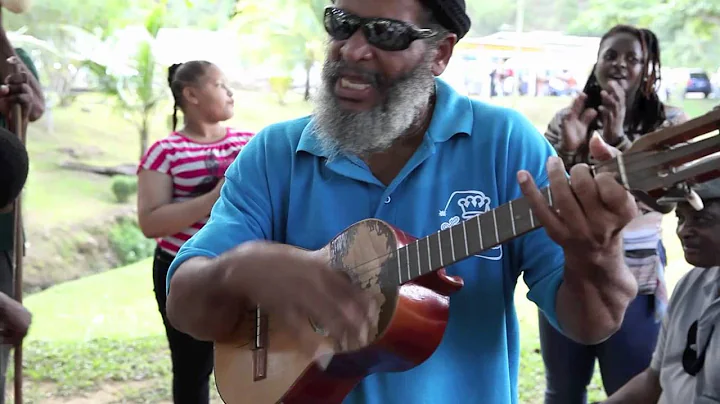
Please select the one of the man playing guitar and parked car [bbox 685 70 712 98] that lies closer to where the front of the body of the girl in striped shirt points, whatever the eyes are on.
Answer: the man playing guitar

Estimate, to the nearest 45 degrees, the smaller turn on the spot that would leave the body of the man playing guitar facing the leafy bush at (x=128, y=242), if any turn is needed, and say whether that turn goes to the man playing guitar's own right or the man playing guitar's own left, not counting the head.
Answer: approximately 135° to the man playing guitar's own right

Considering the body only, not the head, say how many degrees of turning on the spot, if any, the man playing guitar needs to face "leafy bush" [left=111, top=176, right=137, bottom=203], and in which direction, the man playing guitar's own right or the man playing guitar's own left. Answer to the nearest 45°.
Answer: approximately 135° to the man playing guitar's own right

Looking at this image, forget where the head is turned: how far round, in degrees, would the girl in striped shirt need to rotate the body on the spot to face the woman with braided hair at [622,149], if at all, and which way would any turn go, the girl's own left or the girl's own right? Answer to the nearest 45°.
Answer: approximately 45° to the girl's own left

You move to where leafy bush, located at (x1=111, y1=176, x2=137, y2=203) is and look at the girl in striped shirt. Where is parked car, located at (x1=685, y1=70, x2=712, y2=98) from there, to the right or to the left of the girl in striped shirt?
left

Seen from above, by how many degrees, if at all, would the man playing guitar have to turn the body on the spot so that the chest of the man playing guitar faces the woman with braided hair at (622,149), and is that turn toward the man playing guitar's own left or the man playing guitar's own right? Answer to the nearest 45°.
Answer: approximately 135° to the man playing guitar's own left

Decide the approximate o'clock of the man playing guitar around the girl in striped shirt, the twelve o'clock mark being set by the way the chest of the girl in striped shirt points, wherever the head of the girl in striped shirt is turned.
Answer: The man playing guitar is roughly at 1 o'clock from the girl in striped shirt.

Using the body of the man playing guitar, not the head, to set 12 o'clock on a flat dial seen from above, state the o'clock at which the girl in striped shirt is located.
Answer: The girl in striped shirt is roughly at 5 o'clock from the man playing guitar.

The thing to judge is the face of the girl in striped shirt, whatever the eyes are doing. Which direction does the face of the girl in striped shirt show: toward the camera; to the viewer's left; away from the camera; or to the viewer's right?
to the viewer's right

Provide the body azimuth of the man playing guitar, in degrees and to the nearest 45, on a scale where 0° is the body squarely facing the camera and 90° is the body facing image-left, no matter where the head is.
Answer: approximately 0°
